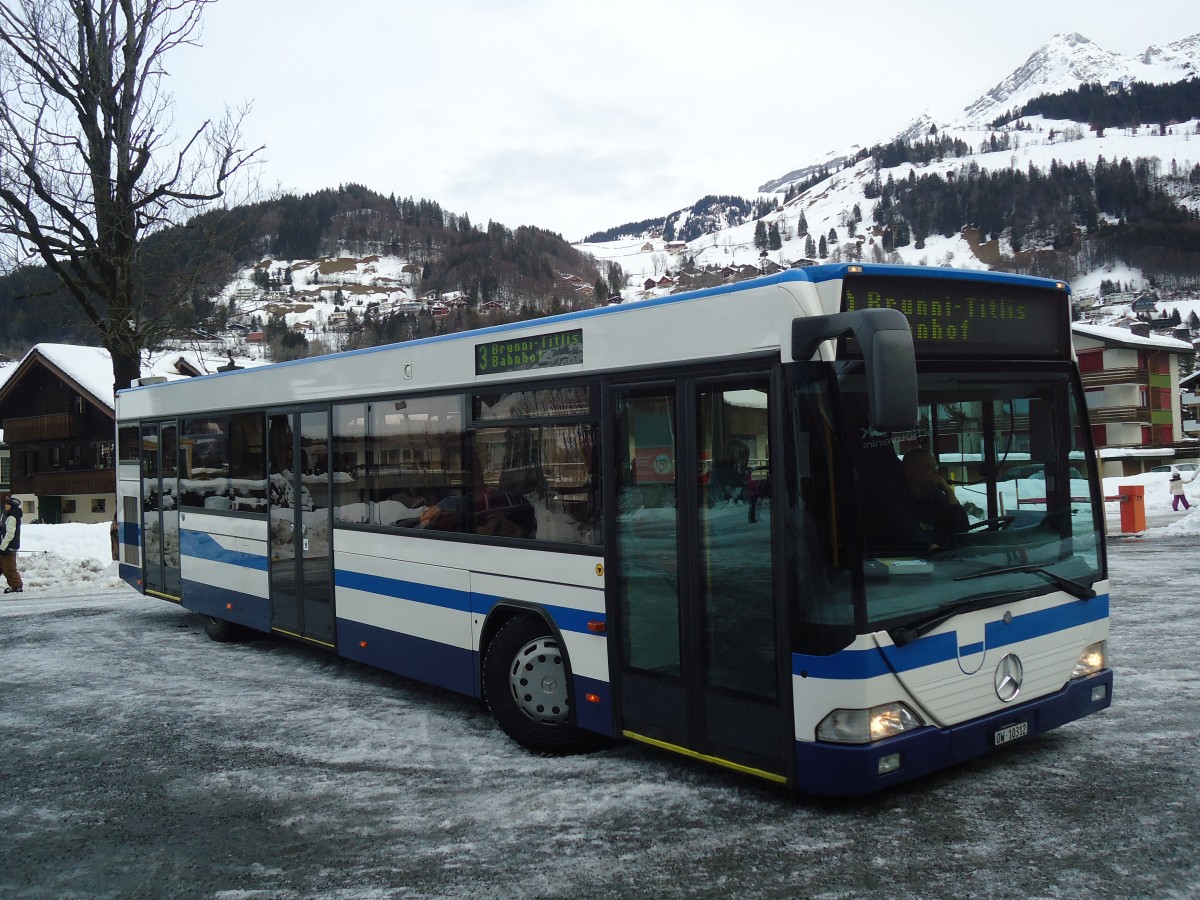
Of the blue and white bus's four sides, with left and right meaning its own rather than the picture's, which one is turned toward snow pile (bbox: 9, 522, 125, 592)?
back

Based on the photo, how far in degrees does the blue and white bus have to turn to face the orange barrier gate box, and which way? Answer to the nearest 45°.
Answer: approximately 90° to its left

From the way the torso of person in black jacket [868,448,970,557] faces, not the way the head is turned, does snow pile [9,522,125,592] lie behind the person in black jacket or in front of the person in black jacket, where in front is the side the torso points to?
behind

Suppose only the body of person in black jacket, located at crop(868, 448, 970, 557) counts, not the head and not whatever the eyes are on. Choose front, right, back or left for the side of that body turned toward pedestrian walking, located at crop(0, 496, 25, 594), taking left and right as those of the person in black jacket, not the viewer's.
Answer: back

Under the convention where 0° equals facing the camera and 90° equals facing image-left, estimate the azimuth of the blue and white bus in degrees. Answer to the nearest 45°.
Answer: approximately 315°

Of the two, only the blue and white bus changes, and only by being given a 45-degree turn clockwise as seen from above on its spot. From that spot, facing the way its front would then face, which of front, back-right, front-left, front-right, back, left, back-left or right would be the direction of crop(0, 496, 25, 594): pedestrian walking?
back-right
